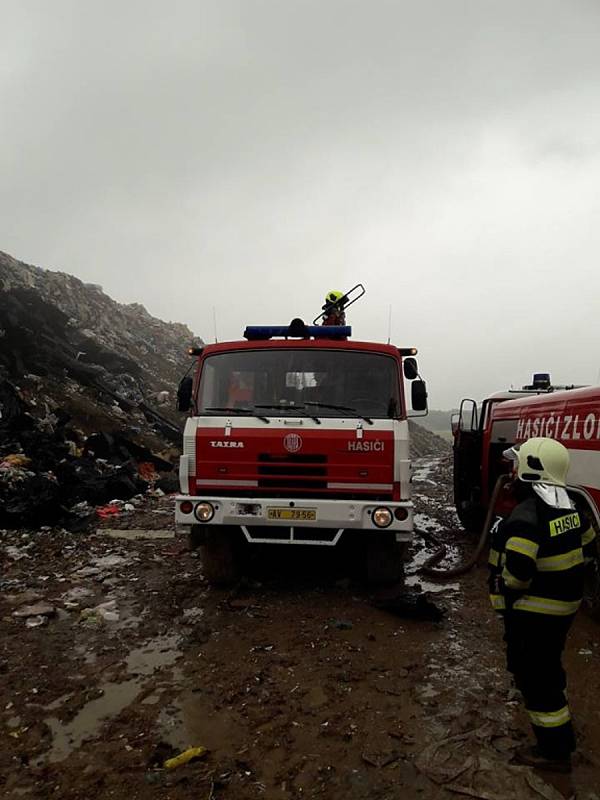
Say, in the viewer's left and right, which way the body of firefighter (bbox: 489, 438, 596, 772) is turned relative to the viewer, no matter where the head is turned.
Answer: facing away from the viewer and to the left of the viewer

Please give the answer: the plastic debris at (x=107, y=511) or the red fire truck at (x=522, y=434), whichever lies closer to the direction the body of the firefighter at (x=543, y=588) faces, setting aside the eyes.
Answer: the plastic debris

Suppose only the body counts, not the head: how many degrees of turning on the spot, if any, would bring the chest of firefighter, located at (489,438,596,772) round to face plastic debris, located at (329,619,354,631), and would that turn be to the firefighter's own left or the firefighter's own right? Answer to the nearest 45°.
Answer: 0° — they already face it

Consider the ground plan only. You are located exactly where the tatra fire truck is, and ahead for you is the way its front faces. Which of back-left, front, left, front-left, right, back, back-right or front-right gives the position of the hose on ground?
front-left

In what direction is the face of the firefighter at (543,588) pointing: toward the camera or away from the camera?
away from the camera

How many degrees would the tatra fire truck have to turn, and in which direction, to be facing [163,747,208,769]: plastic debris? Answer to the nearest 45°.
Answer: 0° — it already faces it

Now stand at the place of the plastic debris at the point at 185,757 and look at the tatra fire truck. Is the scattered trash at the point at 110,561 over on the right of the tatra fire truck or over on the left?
left

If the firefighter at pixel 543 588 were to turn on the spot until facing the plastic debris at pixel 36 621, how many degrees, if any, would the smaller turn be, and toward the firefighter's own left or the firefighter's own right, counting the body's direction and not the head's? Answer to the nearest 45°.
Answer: approximately 45° to the firefighter's own left

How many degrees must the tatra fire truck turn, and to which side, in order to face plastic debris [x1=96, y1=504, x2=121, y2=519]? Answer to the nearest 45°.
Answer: approximately 135° to its right

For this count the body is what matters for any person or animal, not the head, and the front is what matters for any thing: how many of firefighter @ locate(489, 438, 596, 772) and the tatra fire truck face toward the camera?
1

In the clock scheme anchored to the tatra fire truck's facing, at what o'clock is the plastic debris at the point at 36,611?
The plastic debris is roughly at 1 o'clock from the tatra fire truck.

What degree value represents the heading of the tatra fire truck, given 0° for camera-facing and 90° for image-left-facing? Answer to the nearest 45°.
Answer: approximately 0°

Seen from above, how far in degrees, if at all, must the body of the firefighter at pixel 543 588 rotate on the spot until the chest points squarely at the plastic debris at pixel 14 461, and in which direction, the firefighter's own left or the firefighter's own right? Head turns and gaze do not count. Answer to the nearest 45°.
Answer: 0° — they already face it
